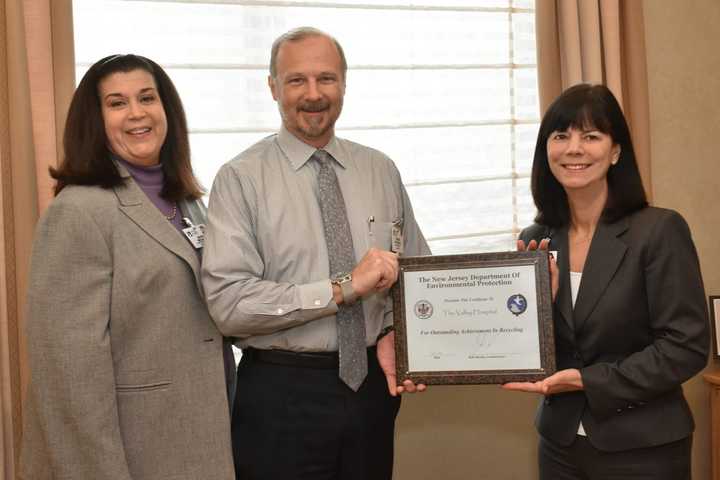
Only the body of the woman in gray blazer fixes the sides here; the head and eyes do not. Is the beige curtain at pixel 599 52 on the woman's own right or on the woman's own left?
on the woman's own left

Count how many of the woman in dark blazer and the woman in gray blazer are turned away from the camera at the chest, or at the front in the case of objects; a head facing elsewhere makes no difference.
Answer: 0

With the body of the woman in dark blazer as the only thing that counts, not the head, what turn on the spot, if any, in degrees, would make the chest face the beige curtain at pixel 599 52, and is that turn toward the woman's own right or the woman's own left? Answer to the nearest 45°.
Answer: approximately 135° to the woman's own right

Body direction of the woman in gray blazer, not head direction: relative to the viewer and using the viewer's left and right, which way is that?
facing the viewer and to the right of the viewer

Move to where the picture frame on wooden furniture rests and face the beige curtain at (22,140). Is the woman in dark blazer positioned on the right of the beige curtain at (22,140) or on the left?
left

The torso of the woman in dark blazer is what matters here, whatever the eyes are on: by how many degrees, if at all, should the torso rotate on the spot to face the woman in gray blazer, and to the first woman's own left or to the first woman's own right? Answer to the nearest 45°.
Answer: approximately 45° to the first woman's own right

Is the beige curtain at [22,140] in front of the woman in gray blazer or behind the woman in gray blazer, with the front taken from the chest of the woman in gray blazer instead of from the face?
behind
